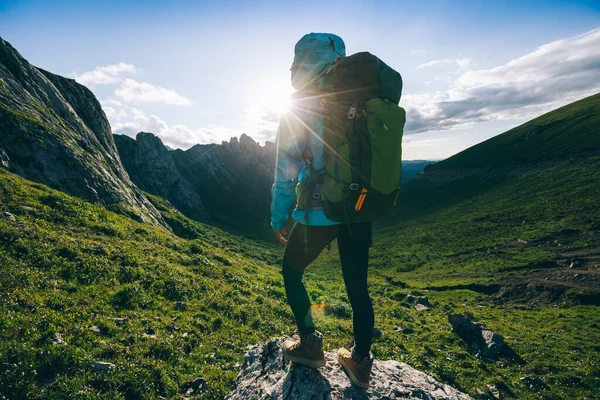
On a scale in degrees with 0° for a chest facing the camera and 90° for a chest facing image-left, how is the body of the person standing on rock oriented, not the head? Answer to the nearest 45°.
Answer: approximately 135°

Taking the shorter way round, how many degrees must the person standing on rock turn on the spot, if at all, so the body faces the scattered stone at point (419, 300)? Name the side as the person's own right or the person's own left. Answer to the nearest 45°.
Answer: approximately 45° to the person's own right

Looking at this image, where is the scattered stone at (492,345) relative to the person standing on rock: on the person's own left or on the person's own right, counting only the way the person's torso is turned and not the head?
on the person's own right

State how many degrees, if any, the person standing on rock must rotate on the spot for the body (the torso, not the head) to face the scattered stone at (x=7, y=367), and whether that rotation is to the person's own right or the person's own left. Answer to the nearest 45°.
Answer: approximately 45° to the person's own left
